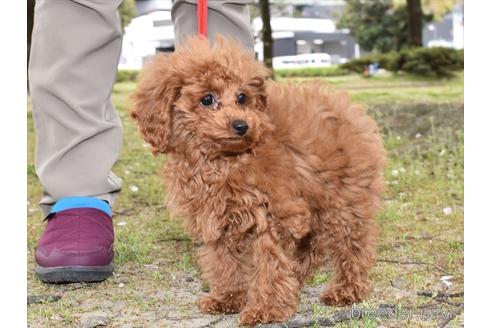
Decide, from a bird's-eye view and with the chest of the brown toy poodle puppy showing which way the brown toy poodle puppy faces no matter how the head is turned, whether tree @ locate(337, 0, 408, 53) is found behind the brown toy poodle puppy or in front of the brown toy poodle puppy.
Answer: behind

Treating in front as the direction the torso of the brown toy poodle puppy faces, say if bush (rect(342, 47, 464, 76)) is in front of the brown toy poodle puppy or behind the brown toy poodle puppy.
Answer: behind

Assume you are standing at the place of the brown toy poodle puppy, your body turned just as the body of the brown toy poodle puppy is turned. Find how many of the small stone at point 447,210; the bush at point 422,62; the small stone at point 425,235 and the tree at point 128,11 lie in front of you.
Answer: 0

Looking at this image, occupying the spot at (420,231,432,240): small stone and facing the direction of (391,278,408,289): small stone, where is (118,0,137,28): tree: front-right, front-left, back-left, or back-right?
back-right

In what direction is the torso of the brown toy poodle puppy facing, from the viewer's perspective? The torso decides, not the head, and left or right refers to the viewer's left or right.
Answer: facing the viewer and to the left of the viewer

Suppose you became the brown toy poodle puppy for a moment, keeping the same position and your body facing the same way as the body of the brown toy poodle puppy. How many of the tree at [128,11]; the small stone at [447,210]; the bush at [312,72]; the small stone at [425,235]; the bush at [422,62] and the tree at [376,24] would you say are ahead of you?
0

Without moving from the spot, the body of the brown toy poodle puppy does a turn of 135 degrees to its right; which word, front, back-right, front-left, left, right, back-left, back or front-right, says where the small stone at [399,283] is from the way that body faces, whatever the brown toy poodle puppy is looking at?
front-right

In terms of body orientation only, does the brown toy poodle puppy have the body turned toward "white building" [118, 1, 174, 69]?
no

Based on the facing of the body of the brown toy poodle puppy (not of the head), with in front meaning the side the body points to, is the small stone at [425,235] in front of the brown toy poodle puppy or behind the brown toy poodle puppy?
behind

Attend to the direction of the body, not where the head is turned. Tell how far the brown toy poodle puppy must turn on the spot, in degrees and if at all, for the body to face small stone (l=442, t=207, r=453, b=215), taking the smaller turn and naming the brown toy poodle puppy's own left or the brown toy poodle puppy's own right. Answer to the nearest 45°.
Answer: approximately 180°

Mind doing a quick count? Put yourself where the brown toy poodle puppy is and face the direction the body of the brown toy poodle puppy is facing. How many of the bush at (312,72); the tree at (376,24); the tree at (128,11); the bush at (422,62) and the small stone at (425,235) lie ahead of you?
0

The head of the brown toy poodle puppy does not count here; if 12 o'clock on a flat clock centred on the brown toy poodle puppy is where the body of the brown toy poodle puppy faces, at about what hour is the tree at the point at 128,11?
The tree is roughly at 4 o'clock from the brown toy poodle puppy.
